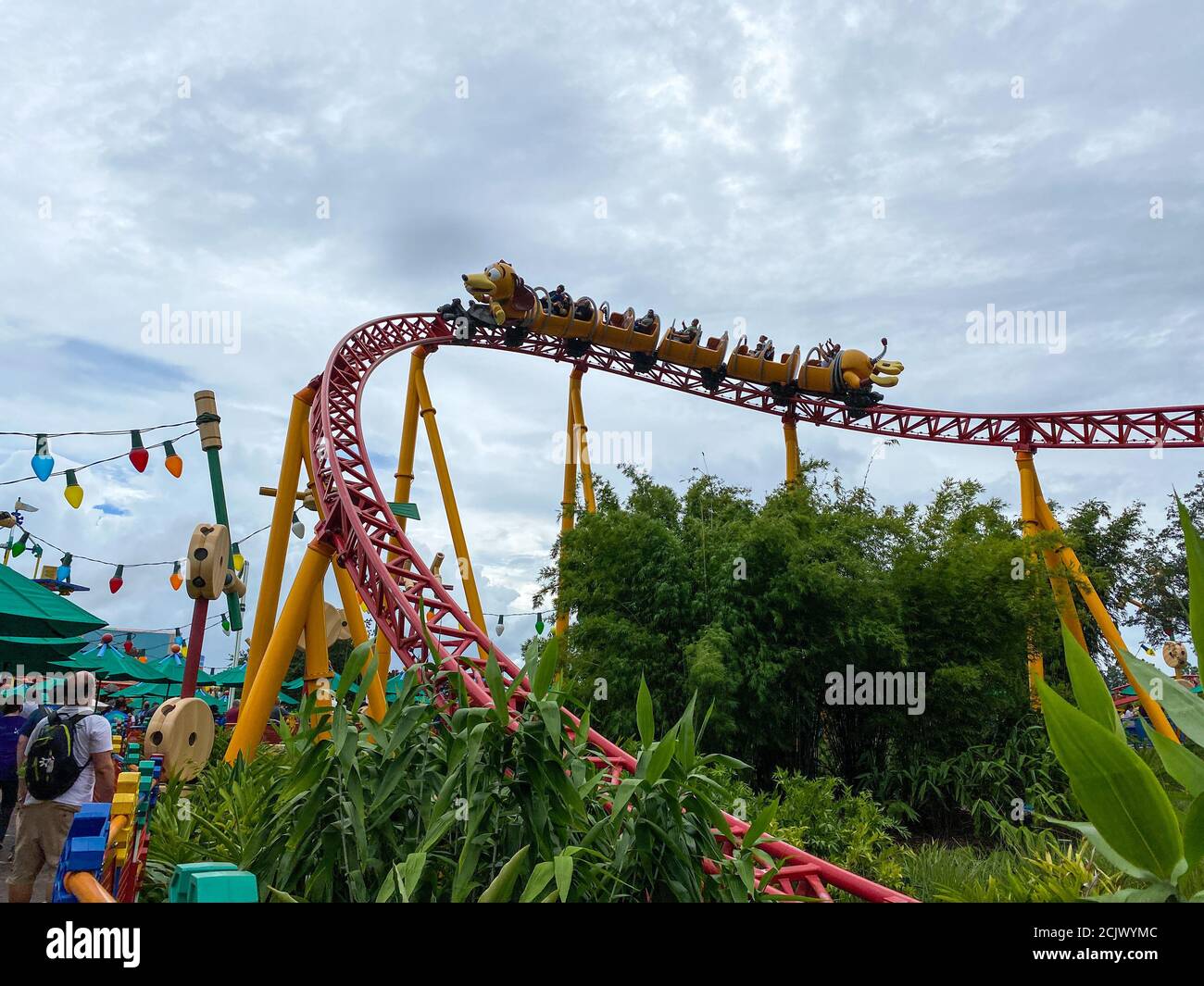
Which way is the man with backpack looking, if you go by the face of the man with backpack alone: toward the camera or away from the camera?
away from the camera

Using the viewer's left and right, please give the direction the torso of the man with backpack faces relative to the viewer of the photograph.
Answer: facing away from the viewer and to the right of the viewer

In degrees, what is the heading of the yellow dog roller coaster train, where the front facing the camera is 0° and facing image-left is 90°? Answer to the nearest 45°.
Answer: approximately 90°

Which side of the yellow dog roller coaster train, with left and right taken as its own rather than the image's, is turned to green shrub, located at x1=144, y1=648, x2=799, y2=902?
left

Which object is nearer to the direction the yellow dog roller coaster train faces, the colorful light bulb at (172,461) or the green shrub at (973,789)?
the colorful light bulb

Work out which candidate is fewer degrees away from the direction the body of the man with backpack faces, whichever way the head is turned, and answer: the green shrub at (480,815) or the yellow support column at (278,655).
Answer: the yellow support column

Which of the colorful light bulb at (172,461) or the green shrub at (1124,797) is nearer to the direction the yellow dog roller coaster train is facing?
the colorful light bulb
